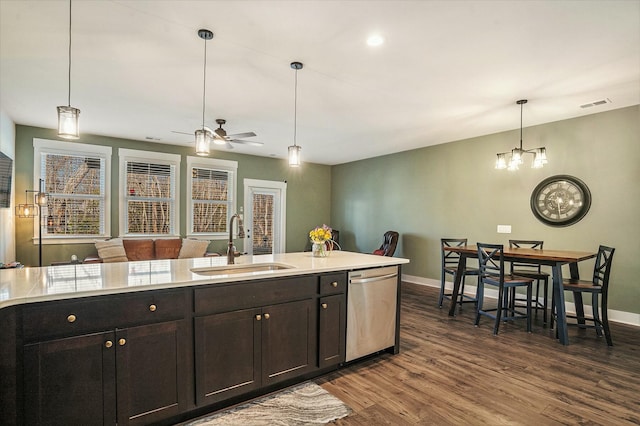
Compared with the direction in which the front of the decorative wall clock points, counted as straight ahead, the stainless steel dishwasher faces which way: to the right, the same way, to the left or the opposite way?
to the left

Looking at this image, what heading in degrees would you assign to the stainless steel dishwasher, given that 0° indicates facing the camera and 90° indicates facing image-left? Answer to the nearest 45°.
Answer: approximately 315°

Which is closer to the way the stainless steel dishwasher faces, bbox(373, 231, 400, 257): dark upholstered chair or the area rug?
the area rug

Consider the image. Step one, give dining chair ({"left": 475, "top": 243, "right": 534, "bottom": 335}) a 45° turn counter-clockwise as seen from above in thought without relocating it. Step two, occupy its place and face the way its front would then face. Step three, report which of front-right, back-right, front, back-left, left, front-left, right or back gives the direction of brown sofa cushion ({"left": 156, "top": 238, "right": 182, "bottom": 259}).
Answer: left

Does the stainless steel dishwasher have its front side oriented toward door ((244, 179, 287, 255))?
no

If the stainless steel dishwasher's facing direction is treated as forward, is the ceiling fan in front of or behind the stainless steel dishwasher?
behind

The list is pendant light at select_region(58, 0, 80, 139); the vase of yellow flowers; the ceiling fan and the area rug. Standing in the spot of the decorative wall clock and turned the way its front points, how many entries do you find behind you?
0

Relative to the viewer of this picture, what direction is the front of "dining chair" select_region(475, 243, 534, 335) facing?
facing away from the viewer and to the right of the viewer

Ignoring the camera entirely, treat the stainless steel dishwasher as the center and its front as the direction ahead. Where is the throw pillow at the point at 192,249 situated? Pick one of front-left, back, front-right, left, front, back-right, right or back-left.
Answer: back

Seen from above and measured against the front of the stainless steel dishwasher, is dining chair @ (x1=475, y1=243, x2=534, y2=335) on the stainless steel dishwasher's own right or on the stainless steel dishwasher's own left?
on the stainless steel dishwasher's own left

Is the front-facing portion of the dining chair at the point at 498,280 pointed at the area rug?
no

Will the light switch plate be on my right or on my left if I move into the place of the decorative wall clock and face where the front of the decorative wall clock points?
on my right

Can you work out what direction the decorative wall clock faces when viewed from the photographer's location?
facing the viewer

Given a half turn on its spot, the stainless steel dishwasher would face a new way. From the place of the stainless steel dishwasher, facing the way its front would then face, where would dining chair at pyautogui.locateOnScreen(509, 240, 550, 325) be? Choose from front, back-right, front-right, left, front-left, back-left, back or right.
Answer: right

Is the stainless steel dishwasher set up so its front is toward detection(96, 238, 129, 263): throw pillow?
no

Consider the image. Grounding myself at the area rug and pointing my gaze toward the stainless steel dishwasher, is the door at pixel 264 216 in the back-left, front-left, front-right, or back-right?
front-left
